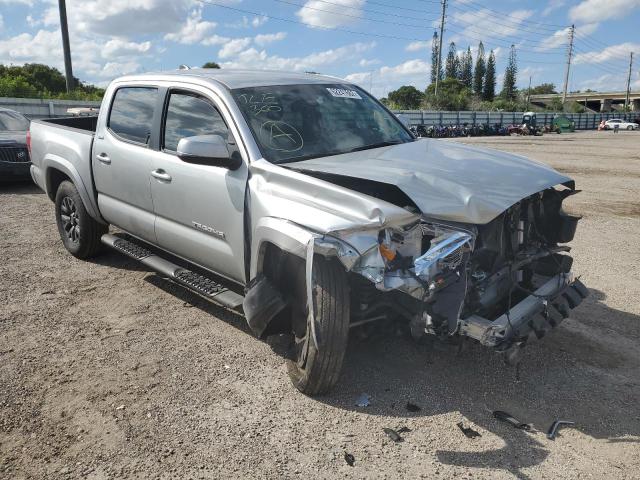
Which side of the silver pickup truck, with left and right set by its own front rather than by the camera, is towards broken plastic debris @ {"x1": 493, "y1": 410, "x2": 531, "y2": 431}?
front

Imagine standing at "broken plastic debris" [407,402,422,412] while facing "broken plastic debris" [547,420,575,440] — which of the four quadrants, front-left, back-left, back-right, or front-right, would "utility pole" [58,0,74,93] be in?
back-left

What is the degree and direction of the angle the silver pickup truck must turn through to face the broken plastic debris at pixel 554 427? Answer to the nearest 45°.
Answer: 0° — it already faces it

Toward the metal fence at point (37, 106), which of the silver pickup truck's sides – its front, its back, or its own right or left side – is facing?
back

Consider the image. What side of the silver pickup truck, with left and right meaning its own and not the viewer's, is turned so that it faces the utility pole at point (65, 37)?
back

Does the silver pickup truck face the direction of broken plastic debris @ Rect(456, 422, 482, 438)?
yes

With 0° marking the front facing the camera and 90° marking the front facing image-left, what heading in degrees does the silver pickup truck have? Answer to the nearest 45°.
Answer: approximately 315°
